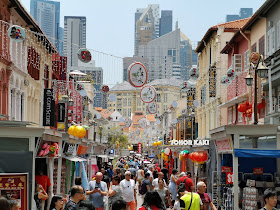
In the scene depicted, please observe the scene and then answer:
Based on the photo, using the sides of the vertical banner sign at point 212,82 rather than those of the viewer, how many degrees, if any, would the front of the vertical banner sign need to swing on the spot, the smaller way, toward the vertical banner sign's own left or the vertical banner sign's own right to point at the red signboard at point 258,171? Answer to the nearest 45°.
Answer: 0° — it already faces it

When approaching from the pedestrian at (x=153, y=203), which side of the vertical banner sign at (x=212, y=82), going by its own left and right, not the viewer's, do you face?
front

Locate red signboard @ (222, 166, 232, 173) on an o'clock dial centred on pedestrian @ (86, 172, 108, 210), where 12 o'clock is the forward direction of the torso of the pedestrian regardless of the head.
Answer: The red signboard is roughly at 8 o'clock from the pedestrian.

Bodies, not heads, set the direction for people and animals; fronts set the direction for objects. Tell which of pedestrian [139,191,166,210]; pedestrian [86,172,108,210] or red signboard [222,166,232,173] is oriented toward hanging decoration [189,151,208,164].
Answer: pedestrian [139,191,166,210]

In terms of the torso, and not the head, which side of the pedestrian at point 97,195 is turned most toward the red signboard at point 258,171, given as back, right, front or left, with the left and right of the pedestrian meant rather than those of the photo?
left

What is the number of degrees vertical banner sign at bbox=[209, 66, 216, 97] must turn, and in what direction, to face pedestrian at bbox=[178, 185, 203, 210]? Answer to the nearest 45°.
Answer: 0° — it already faces them

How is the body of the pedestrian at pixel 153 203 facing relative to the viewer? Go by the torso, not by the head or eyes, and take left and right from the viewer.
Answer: facing away from the viewer

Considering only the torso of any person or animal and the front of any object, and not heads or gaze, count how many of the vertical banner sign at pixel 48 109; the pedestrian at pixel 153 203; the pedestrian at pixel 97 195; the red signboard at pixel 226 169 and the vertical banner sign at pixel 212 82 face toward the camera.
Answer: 4

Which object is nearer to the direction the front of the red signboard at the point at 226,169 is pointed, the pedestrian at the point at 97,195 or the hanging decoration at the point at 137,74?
the pedestrian

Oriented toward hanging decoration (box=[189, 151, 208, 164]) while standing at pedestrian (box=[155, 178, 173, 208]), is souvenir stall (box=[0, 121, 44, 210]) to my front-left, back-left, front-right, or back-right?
back-left
